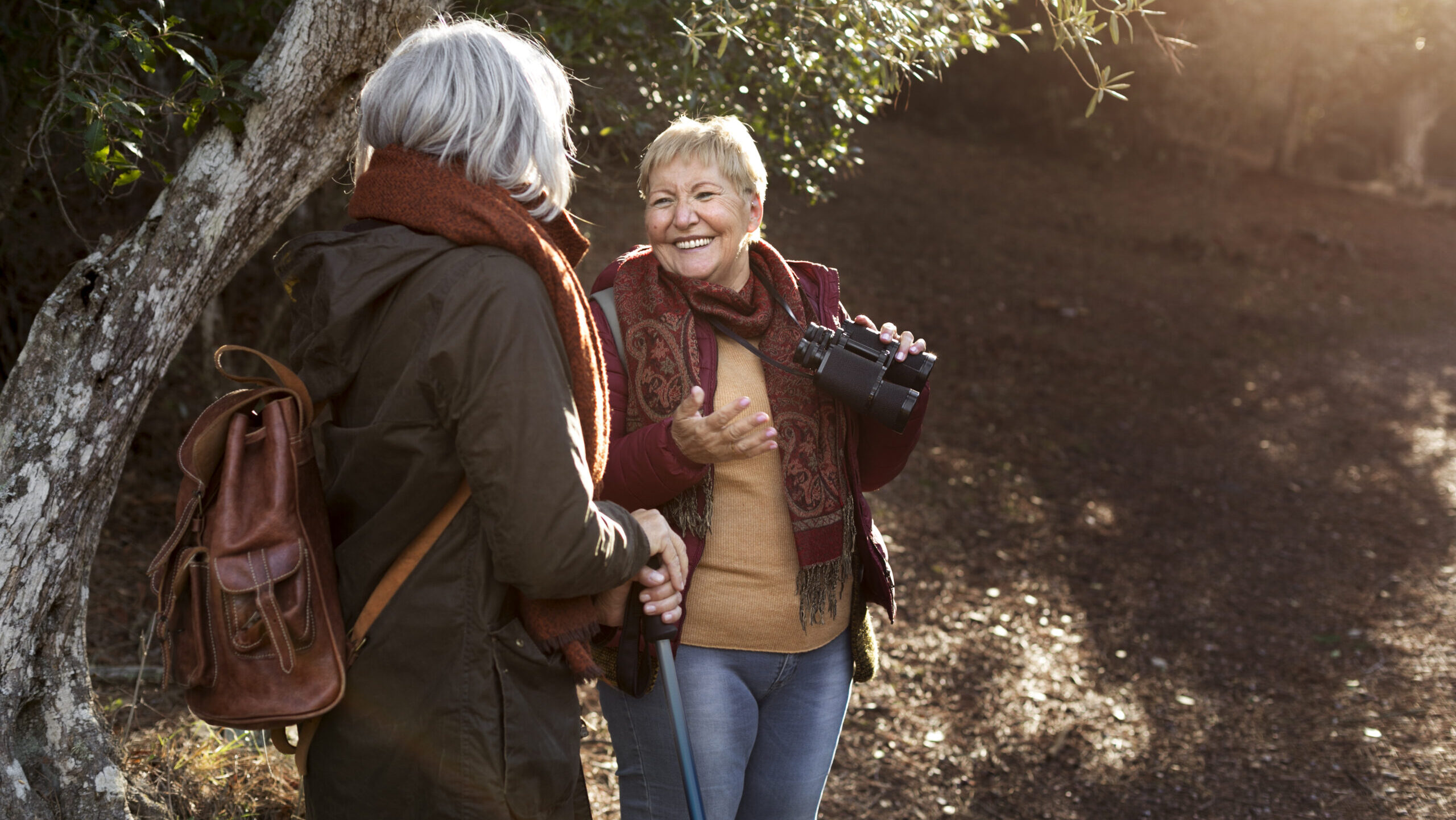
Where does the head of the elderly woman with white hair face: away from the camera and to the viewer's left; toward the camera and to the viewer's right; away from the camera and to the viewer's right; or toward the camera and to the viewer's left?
away from the camera and to the viewer's right

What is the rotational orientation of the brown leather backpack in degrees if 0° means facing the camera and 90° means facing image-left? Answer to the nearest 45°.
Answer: approximately 90°

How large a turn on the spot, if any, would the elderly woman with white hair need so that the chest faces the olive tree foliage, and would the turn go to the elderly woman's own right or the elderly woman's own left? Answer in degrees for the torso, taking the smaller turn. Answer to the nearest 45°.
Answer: approximately 45° to the elderly woman's own left

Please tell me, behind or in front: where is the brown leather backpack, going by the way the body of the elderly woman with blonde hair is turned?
in front

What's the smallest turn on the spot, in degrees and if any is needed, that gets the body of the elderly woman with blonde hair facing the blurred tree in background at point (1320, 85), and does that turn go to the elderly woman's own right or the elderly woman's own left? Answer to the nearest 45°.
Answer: approximately 180°

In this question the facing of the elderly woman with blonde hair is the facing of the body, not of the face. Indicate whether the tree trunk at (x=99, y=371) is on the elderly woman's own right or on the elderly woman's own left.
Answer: on the elderly woman's own right

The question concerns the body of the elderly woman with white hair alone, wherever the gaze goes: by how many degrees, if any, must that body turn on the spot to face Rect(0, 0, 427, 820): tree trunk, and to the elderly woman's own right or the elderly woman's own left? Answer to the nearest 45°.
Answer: approximately 90° to the elderly woman's own left

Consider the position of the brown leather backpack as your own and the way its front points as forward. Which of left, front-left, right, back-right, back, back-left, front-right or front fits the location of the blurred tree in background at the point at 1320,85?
back-right

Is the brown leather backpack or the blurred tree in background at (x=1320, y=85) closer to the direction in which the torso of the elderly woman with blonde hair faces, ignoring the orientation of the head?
the brown leather backpack

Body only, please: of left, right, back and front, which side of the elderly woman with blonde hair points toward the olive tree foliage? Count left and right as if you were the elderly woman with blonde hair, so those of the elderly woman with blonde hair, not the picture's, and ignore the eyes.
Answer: back

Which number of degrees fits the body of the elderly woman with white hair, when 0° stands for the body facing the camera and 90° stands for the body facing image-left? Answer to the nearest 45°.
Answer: approximately 225°

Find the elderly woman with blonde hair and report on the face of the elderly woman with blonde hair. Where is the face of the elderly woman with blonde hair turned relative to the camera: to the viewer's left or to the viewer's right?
to the viewer's left
